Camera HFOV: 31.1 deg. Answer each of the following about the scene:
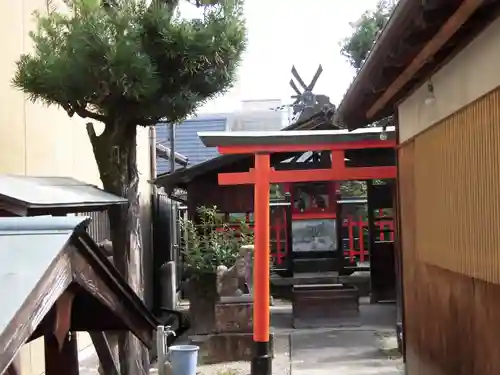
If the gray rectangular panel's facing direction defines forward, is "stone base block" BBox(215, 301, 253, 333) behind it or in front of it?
in front

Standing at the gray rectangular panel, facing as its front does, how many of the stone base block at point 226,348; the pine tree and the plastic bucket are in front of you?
3

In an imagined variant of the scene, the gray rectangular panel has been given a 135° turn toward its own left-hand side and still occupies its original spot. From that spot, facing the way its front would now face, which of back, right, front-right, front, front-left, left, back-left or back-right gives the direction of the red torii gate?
back-right

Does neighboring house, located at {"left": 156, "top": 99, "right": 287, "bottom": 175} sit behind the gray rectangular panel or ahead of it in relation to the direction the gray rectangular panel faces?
behind

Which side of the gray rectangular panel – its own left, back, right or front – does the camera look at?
front

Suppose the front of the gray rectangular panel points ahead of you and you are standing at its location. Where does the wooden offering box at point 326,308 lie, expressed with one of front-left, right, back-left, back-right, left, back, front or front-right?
front

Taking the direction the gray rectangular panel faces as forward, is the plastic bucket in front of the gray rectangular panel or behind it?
in front
